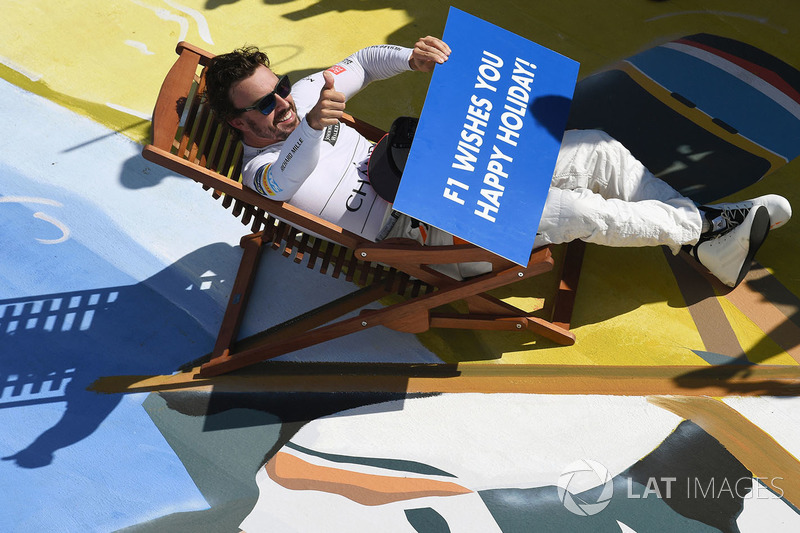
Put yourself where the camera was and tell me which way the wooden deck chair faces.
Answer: facing to the right of the viewer
